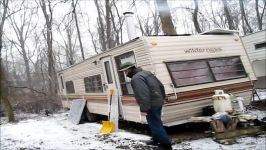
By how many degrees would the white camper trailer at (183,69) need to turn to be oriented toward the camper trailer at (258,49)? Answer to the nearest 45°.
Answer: approximately 90° to its left

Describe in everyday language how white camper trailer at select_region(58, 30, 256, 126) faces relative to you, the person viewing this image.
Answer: facing the viewer and to the right of the viewer
